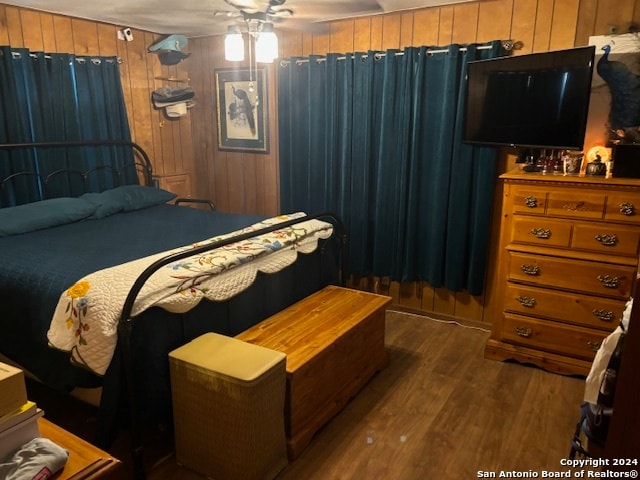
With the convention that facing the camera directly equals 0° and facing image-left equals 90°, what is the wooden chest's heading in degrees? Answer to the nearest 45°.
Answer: approximately 315°

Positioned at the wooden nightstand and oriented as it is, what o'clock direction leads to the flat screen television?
The flat screen television is roughly at 10 o'clock from the wooden nightstand.

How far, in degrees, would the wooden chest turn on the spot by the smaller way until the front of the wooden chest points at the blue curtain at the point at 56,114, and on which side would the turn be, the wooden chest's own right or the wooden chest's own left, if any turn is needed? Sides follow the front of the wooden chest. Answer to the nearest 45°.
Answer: approximately 180°

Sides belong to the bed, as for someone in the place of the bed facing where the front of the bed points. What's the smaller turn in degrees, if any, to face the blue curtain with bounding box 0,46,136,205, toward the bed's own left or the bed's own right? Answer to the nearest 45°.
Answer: approximately 135° to the bed's own left

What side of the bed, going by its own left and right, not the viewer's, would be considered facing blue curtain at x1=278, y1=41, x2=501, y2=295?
left

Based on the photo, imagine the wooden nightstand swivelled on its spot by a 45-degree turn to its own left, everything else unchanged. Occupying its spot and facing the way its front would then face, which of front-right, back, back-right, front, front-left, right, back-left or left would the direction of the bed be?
left

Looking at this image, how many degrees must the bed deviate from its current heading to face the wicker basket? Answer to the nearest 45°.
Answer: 0° — it already faces it
